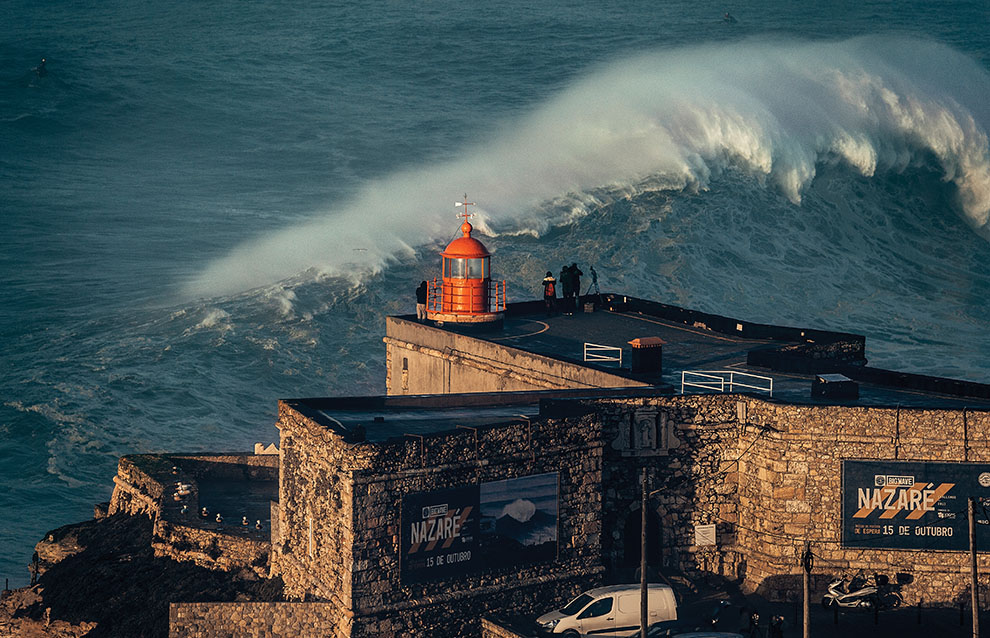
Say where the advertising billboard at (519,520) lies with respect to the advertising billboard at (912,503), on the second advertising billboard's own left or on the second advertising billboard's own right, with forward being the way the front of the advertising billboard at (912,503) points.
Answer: on the second advertising billboard's own right

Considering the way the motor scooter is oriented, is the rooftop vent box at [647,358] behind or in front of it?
in front

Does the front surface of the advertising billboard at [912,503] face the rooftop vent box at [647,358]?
no

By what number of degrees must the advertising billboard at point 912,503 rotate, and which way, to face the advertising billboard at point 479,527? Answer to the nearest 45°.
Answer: approximately 45° to its right

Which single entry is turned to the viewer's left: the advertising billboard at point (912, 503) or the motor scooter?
the motor scooter

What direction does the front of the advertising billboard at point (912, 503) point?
toward the camera

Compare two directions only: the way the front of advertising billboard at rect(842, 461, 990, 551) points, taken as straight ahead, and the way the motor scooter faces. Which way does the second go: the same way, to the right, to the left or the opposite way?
to the right

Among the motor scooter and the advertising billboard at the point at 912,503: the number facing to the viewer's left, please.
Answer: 1

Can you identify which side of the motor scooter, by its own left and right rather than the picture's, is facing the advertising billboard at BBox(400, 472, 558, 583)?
front

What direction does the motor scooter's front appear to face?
to the viewer's left

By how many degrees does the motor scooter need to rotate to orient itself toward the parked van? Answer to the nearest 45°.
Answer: approximately 45° to its left

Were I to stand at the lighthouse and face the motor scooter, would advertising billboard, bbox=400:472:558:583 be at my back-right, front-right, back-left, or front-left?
front-right

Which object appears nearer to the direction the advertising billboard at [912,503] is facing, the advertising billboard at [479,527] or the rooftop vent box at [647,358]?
the advertising billboard

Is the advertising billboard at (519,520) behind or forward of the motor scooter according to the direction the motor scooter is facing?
forward

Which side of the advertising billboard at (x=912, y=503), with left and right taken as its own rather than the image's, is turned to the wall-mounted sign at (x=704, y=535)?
right
